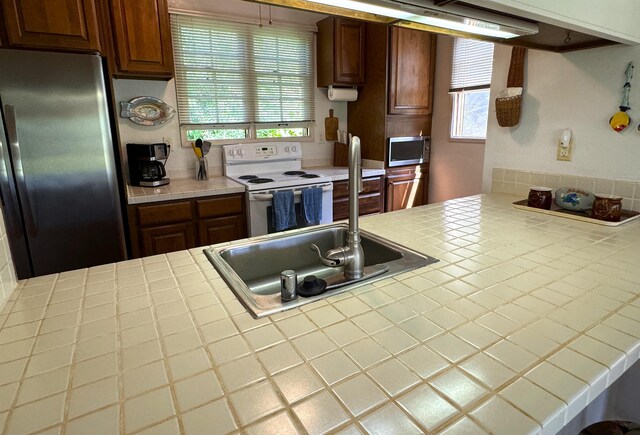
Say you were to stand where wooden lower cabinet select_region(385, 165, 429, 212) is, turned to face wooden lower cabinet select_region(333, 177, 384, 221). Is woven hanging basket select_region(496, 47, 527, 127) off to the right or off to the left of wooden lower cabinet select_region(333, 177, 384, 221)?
left

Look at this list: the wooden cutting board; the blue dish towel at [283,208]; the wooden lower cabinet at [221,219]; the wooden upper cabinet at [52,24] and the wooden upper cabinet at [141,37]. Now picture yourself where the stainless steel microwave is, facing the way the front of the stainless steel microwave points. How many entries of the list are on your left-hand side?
0

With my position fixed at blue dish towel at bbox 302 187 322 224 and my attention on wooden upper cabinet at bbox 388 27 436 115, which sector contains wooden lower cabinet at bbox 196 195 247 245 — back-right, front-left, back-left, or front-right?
back-left

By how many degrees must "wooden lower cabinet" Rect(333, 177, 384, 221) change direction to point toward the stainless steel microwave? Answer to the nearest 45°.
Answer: approximately 90° to its left

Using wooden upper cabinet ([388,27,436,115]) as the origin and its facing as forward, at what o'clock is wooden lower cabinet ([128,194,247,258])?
The wooden lower cabinet is roughly at 3 o'clock from the wooden upper cabinet.

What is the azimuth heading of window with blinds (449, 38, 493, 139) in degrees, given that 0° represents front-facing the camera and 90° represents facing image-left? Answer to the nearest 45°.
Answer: approximately 315°

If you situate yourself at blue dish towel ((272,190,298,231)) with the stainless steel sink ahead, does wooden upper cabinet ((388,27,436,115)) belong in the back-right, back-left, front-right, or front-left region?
back-left

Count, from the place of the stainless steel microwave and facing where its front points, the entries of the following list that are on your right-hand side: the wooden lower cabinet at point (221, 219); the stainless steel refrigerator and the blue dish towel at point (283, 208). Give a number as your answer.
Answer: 3

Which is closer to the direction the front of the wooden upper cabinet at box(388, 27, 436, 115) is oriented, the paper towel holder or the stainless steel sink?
the stainless steel sink

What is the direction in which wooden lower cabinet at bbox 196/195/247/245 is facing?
toward the camera

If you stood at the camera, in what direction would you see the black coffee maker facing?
facing the viewer and to the right of the viewer

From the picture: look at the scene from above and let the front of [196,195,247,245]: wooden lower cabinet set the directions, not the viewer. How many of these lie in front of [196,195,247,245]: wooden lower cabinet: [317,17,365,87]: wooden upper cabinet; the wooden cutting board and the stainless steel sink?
1

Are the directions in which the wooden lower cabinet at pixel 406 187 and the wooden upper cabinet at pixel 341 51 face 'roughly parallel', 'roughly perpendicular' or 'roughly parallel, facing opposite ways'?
roughly parallel

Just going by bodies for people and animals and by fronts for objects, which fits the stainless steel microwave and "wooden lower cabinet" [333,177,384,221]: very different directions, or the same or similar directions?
same or similar directions

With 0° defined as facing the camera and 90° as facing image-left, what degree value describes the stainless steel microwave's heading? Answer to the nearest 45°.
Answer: approximately 315°
